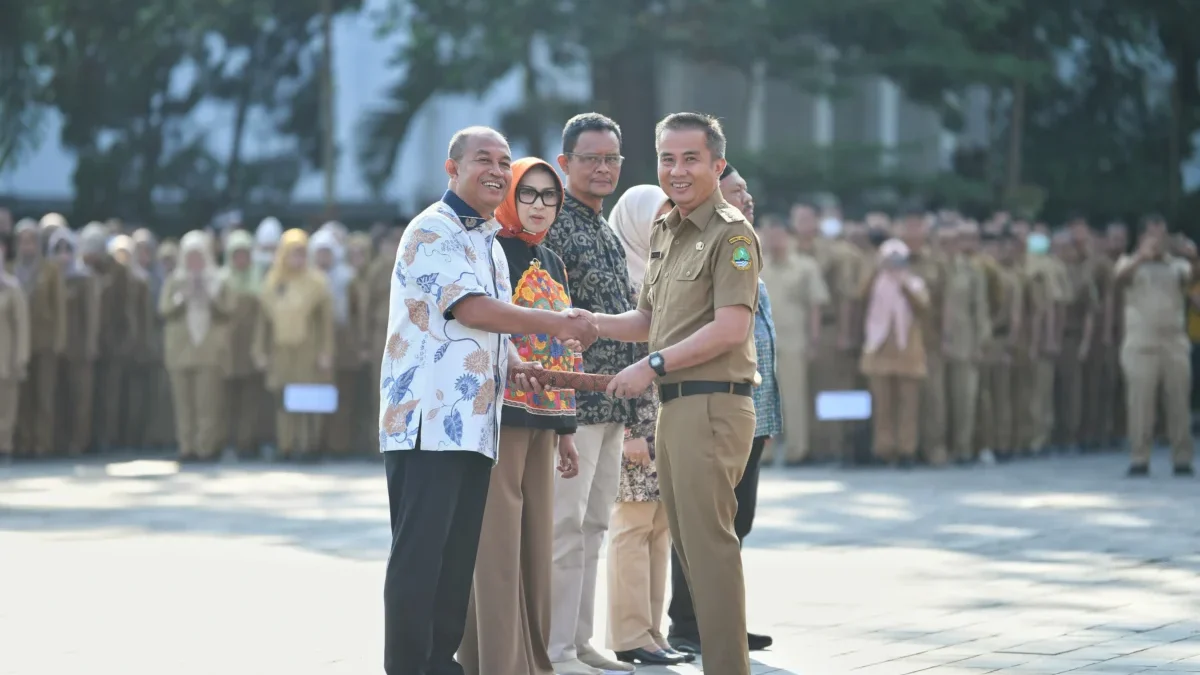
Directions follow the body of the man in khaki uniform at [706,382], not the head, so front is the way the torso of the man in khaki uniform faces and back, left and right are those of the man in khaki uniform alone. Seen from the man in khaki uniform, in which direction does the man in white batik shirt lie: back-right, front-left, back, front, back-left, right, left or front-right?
front-right

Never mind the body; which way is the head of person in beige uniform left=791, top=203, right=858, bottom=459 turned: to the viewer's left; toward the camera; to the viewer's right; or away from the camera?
toward the camera

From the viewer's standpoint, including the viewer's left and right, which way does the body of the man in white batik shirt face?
facing the viewer and to the right of the viewer

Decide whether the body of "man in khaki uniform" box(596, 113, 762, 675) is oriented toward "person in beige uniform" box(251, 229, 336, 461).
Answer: no

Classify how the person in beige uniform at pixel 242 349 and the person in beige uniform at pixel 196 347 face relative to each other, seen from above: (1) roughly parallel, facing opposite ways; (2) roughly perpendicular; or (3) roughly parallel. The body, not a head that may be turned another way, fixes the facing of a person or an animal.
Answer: roughly parallel

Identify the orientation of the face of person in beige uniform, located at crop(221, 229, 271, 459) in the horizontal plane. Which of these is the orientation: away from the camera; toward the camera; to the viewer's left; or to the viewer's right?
toward the camera

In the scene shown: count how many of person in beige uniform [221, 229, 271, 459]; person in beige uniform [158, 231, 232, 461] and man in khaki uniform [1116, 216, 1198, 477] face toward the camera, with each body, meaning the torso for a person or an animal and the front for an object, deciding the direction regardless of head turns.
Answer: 3

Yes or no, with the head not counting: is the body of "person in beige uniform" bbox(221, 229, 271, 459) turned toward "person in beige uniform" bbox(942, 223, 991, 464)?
no

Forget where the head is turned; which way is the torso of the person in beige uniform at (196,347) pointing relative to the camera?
toward the camera

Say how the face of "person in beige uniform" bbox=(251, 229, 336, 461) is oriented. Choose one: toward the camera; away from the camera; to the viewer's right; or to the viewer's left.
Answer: toward the camera

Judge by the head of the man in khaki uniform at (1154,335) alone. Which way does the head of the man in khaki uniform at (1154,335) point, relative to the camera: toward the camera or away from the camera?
toward the camera

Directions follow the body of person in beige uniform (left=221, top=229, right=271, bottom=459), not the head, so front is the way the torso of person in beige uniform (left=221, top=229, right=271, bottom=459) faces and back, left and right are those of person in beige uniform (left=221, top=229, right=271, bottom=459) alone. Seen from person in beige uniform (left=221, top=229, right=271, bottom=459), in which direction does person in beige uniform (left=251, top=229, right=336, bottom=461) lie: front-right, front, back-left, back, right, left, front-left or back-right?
front-left

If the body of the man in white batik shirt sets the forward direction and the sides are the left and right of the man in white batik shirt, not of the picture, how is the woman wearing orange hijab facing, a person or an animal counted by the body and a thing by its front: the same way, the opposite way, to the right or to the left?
the same way

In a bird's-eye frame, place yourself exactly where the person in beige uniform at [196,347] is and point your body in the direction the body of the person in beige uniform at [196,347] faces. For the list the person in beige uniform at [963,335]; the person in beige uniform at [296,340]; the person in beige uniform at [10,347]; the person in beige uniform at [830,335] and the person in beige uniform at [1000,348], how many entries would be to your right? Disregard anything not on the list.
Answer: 1

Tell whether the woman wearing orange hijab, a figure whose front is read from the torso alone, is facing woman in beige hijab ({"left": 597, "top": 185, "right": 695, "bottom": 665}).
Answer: no

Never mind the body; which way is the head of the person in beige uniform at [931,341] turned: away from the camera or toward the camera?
toward the camera
